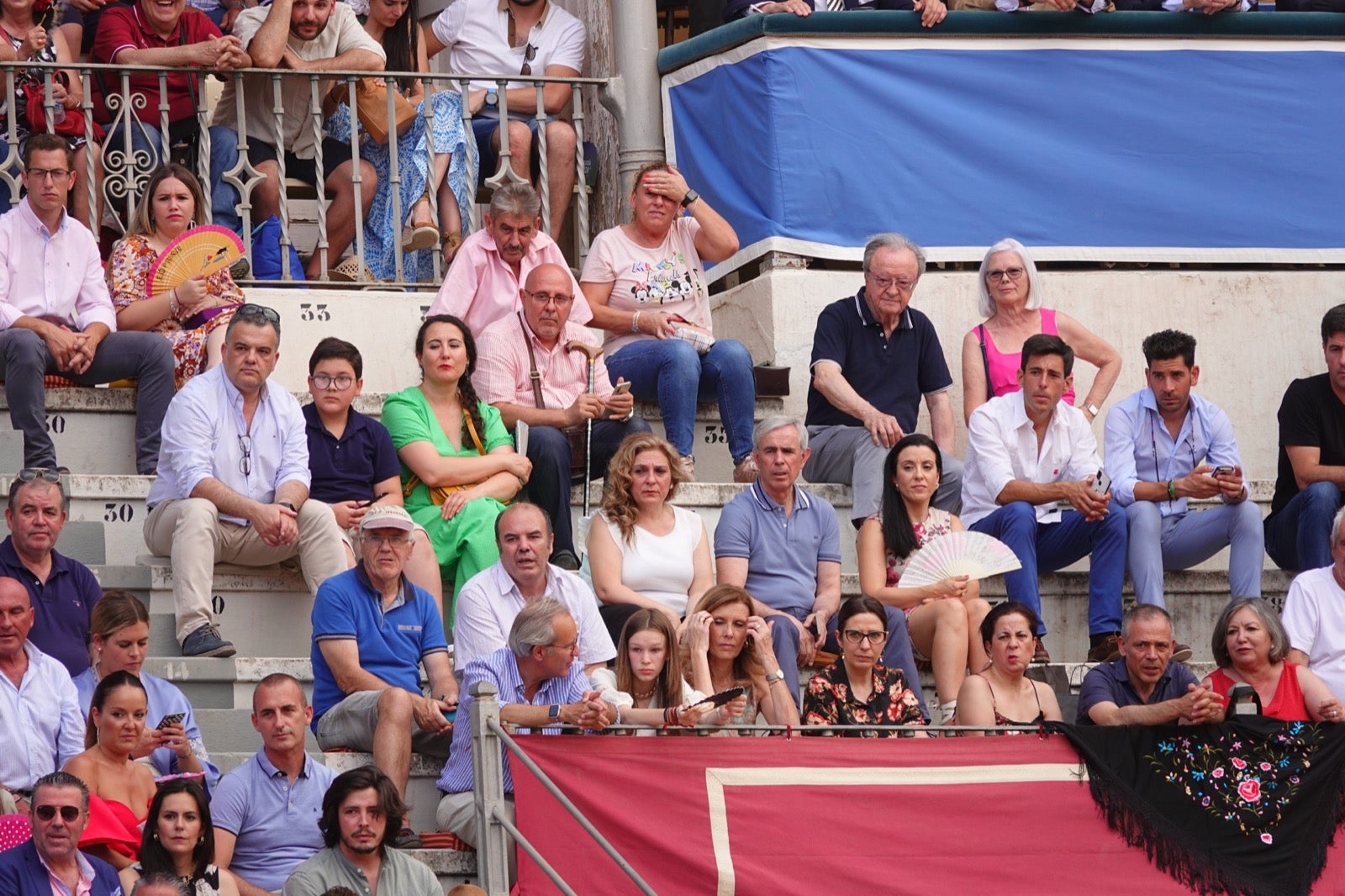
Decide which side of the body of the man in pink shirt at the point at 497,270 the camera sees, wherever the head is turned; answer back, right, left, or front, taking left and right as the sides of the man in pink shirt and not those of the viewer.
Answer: front

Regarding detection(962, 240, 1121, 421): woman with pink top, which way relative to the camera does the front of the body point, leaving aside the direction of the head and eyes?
toward the camera

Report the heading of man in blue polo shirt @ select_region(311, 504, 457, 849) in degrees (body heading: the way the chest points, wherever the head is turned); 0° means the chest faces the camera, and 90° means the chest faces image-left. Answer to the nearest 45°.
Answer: approximately 315°

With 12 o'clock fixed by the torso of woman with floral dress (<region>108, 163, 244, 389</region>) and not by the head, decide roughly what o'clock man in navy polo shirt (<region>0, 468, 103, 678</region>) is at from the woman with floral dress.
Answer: The man in navy polo shirt is roughly at 2 o'clock from the woman with floral dress.

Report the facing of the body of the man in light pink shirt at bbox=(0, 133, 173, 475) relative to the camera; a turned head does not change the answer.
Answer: toward the camera

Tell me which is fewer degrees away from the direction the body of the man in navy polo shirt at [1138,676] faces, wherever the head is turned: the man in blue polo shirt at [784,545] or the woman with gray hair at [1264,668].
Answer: the woman with gray hair

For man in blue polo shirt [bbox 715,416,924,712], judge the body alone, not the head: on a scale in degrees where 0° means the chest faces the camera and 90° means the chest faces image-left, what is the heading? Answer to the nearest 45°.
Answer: approximately 0°
